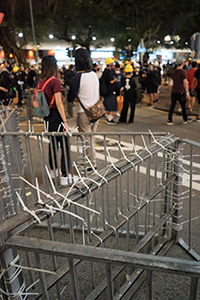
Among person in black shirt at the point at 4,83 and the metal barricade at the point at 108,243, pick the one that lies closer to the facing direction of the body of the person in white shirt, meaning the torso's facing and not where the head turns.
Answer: the person in black shirt

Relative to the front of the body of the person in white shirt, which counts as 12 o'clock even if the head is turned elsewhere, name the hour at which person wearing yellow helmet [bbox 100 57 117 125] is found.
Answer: The person wearing yellow helmet is roughly at 2 o'clock from the person in white shirt.

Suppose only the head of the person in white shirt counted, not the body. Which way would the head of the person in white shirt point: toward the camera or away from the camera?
away from the camera

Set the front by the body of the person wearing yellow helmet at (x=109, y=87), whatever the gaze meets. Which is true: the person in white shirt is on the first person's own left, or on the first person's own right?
on the first person's own right

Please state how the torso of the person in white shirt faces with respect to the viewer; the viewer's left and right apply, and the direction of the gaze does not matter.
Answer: facing away from the viewer and to the left of the viewer
